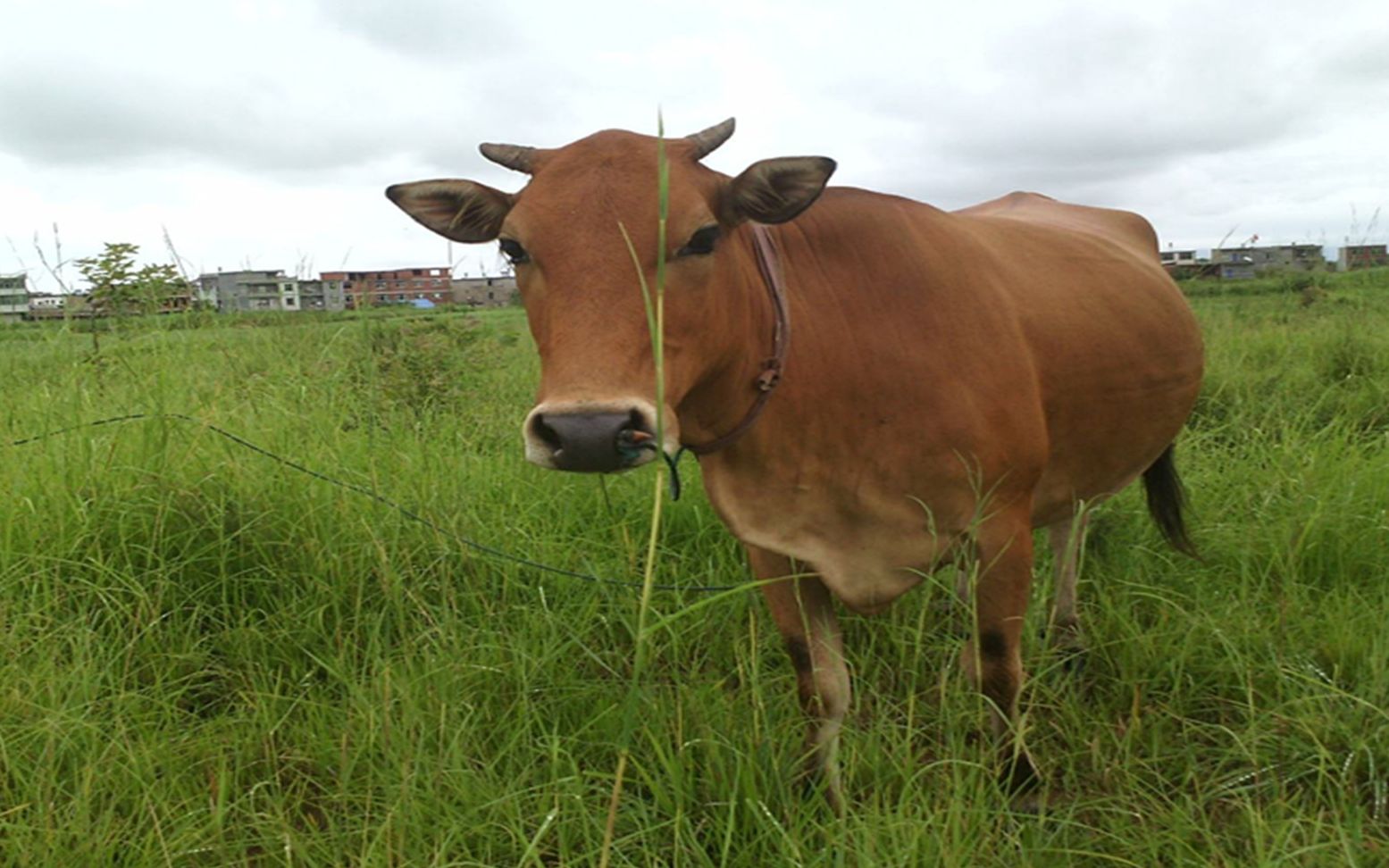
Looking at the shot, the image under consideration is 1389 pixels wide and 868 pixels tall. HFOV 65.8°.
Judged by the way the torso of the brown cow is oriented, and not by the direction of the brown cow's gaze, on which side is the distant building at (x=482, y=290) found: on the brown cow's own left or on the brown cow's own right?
on the brown cow's own right

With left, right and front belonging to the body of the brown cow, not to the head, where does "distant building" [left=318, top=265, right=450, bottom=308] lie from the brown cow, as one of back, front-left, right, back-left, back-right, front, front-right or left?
right

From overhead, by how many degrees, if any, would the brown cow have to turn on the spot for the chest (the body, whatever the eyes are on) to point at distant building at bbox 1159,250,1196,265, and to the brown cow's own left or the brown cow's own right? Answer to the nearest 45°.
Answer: approximately 180°

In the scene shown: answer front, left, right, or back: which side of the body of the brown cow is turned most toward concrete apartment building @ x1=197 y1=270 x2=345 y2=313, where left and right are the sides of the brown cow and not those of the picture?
right

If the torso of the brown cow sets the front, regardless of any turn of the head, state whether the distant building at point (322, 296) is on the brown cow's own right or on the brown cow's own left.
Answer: on the brown cow's own right

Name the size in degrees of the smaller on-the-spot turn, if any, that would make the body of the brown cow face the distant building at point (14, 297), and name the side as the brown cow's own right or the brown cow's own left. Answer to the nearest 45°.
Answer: approximately 90° to the brown cow's own right

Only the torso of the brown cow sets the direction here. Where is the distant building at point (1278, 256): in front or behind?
behind

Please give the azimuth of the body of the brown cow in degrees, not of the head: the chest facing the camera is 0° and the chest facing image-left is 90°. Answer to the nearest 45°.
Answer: approximately 45°

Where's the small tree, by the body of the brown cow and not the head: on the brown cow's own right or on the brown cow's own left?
on the brown cow's own right
